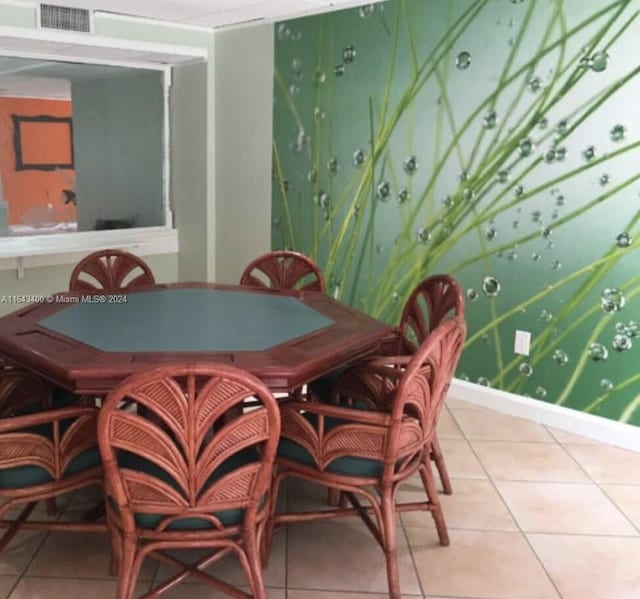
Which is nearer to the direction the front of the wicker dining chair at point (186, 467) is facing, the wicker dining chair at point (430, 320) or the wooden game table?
the wooden game table

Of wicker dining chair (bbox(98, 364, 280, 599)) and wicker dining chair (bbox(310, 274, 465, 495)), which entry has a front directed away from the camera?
wicker dining chair (bbox(98, 364, 280, 599))

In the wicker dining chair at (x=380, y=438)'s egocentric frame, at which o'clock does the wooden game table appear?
The wooden game table is roughly at 11 o'clock from the wicker dining chair.

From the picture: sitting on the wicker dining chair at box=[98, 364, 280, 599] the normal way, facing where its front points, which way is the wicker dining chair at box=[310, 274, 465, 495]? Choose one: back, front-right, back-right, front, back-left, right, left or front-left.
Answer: front-right

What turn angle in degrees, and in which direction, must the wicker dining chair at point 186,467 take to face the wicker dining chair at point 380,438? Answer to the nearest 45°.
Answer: approximately 90° to its right

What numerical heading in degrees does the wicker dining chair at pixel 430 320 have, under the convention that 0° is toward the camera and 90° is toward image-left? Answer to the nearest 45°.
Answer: approximately 45°

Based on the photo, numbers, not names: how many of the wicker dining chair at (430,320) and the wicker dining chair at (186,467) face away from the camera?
1

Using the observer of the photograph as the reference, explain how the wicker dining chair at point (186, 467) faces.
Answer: facing away from the viewer

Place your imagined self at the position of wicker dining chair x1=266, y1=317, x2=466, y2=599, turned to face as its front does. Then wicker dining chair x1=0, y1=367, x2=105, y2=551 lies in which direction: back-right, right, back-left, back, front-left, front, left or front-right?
front-left

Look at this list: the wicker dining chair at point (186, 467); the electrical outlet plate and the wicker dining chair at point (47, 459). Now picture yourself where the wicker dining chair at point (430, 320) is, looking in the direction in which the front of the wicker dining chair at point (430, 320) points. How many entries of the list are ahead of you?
2

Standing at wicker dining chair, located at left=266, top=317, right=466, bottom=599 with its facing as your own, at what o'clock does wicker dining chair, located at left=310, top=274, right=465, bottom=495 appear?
wicker dining chair, located at left=310, top=274, right=465, bottom=495 is roughly at 2 o'clock from wicker dining chair, located at left=266, top=317, right=466, bottom=599.

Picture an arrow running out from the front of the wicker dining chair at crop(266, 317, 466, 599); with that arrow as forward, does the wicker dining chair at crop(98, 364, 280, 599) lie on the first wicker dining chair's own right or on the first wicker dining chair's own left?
on the first wicker dining chair's own left

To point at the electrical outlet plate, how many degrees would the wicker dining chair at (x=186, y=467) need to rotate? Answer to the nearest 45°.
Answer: approximately 45° to its right

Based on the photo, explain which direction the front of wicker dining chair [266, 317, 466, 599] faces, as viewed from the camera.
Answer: facing away from the viewer and to the left of the viewer

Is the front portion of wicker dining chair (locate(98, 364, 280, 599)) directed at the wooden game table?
yes
